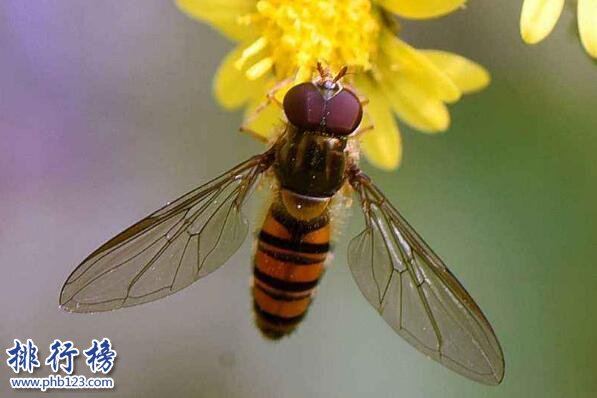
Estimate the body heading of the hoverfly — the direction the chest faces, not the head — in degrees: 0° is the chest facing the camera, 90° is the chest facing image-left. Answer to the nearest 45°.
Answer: approximately 180°
